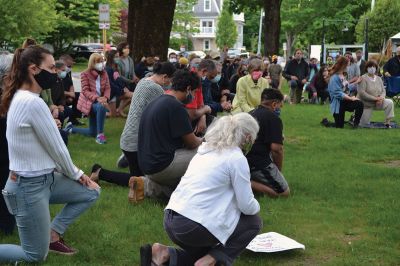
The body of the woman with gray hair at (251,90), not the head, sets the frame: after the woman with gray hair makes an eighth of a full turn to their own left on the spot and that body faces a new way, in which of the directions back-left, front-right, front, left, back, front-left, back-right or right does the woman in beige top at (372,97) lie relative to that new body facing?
front-left

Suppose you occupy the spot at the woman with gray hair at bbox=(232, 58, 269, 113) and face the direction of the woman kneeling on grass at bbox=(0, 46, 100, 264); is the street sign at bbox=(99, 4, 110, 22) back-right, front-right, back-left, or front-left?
back-right

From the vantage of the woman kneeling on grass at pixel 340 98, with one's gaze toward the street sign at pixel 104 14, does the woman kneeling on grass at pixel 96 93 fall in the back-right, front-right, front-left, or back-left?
front-left

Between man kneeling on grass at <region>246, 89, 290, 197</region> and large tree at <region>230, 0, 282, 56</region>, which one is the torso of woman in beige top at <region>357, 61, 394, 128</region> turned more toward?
the man kneeling on grass

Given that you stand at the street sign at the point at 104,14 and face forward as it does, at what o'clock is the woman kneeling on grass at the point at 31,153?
The woman kneeling on grass is roughly at 12 o'clock from the street sign.

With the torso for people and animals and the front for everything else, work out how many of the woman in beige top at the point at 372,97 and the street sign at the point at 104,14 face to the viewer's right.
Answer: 0

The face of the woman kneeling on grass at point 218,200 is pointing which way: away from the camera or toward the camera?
away from the camera

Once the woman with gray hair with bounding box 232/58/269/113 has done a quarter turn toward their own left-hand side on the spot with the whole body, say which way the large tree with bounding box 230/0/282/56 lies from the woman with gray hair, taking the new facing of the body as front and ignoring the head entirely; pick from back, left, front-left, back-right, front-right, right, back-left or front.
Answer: front-left

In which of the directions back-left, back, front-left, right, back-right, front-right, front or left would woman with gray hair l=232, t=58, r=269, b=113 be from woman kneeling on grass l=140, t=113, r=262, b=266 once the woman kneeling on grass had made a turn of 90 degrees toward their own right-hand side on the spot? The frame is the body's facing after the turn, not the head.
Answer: back-left

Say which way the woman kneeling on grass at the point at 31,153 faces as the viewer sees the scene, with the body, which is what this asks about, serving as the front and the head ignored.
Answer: to the viewer's right

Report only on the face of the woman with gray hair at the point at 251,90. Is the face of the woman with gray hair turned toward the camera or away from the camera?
toward the camera

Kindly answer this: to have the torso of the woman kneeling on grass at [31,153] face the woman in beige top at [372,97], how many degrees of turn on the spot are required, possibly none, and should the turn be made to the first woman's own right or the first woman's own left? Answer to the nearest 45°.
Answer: approximately 45° to the first woman's own left

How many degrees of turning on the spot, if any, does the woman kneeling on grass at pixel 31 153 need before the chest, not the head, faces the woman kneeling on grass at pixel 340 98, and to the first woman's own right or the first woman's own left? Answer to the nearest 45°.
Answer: approximately 45° to the first woman's own left

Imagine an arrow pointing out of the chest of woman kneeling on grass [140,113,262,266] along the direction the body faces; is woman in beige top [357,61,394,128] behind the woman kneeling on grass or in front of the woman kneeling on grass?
in front

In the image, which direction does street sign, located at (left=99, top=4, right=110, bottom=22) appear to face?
toward the camera
